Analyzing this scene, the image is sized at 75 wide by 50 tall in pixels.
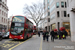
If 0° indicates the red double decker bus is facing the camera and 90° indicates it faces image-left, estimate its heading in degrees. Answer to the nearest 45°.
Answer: approximately 45°
